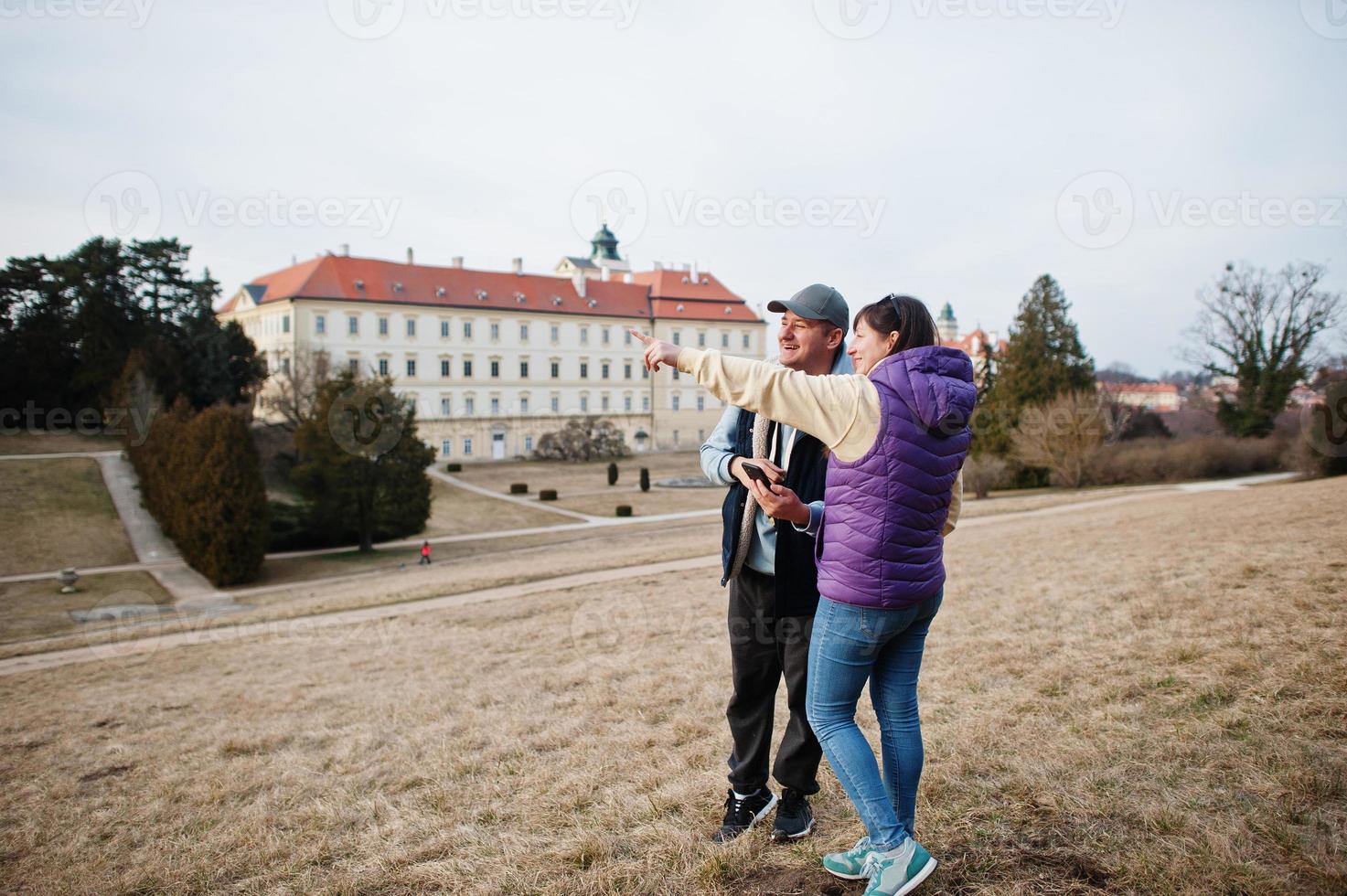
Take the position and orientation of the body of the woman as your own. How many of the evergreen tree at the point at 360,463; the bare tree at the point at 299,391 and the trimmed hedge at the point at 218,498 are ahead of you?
3

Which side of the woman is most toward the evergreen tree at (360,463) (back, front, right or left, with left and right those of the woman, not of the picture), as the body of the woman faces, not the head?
front

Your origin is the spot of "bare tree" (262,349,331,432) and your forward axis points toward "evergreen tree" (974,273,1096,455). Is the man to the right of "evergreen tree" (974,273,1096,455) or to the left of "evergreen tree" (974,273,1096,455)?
right

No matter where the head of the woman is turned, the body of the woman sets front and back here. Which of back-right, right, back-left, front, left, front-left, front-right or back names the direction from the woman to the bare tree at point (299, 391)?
front

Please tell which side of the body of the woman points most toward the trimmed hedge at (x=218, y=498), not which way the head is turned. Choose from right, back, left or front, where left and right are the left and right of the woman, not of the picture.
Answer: front

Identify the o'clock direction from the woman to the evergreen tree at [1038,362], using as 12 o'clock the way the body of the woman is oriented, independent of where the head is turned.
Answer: The evergreen tree is roughly at 2 o'clock from the woman.

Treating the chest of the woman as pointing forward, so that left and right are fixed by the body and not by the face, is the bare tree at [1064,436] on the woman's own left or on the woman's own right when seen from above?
on the woman's own right

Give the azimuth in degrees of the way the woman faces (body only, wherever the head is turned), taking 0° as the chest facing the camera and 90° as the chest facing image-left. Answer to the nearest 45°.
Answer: approximately 135°

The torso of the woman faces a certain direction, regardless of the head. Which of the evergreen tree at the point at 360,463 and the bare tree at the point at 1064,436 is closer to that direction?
the evergreen tree
